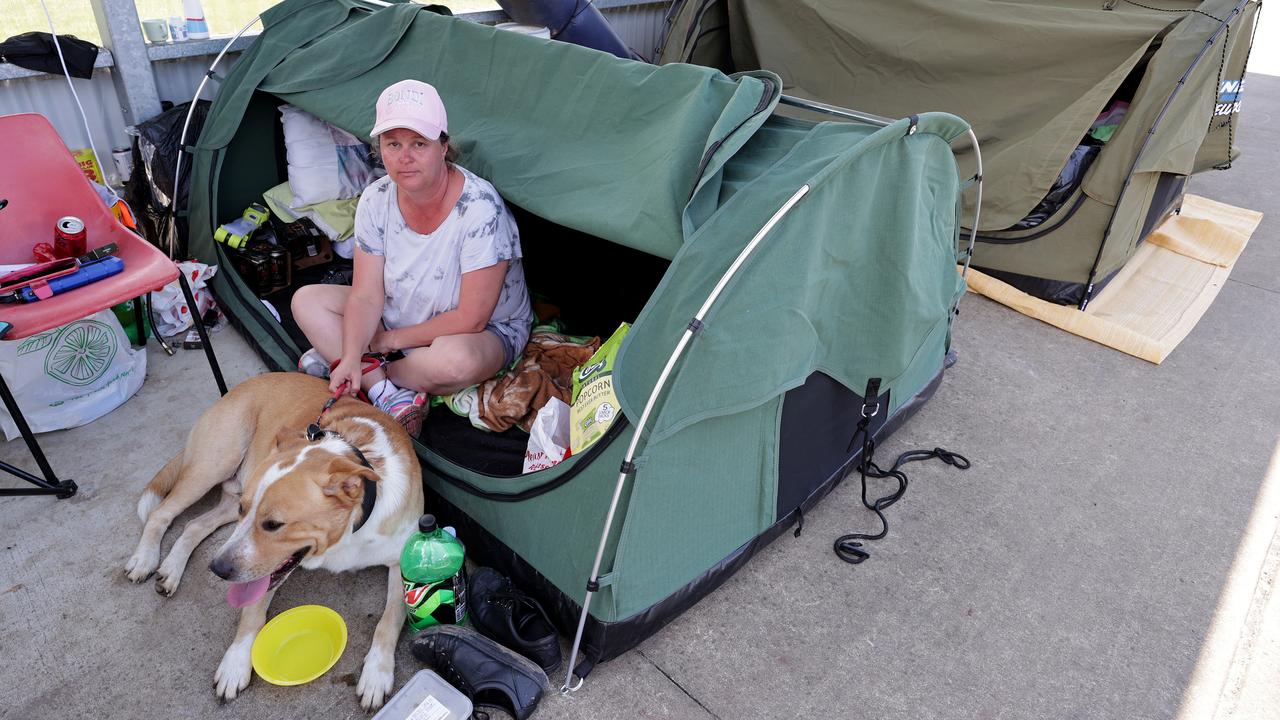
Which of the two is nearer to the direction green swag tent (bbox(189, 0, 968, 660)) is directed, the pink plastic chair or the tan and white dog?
the tan and white dog

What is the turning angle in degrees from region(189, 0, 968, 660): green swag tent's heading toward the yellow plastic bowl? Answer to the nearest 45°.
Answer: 0° — it already faces it

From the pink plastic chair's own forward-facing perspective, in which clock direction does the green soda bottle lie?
The green soda bottle is roughly at 1 o'clock from the pink plastic chair.

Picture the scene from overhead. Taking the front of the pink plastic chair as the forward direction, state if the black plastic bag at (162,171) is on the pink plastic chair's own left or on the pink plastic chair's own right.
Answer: on the pink plastic chair's own left

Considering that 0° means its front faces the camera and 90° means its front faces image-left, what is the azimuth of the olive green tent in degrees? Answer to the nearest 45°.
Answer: approximately 45°

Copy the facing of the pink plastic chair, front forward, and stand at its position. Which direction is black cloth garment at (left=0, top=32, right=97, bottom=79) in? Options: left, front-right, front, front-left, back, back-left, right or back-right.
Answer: back-left

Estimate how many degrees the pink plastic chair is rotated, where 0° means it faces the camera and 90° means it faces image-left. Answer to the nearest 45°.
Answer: approximately 315°

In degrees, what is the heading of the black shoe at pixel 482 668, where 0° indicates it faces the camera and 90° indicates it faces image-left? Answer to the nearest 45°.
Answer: approximately 135°

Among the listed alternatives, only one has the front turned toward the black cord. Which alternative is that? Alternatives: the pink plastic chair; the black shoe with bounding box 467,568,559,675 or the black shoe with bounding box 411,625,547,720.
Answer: the pink plastic chair

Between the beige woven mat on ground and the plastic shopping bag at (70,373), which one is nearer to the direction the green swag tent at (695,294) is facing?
the plastic shopping bag
